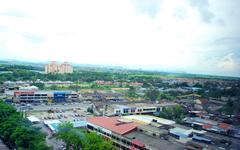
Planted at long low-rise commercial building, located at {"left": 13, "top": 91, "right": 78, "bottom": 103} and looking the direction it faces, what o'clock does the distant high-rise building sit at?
The distant high-rise building is roughly at 6 o'clock from the long low-rise commercial building.

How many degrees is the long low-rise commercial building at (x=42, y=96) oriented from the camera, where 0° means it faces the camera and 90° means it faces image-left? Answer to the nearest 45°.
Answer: approximately 0°
